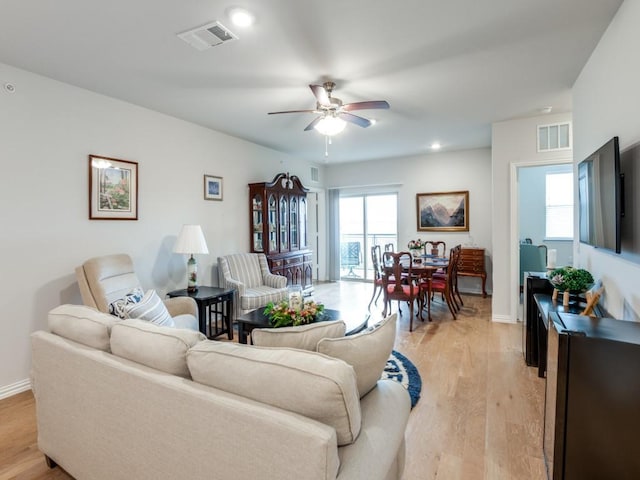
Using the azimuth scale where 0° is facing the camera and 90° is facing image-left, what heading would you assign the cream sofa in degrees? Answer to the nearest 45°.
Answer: approximately 225°

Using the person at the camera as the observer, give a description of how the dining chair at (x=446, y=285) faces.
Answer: facing away from the viewer and to the left of the viewer

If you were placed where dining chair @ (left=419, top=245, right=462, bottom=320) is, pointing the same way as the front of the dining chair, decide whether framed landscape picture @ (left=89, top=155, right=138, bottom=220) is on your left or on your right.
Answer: on your left

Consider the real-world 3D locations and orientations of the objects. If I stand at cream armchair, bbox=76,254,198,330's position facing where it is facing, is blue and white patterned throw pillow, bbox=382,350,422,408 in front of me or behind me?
in front

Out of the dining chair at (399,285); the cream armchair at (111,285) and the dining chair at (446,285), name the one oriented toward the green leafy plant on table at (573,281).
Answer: the cream armchair

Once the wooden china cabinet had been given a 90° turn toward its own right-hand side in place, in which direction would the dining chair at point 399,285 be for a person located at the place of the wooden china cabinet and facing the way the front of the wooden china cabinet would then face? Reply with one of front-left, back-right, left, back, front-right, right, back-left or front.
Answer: left

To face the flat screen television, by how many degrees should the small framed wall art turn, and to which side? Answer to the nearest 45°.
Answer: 0° — it already faces it

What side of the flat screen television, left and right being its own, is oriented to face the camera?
left

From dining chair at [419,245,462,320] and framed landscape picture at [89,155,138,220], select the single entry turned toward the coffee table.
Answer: the framed landscape picture

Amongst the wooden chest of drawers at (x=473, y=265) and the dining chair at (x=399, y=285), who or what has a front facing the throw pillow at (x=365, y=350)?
the wooden chest of drawers

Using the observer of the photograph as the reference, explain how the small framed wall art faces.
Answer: facing the viewer and to the right of the viewer

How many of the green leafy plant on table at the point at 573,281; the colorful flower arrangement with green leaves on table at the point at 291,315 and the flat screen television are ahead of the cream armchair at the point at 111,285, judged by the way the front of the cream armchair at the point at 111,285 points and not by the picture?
3

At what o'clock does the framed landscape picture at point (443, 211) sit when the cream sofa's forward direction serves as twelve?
The framed landscape picture is roughly at 12 o'clock from the cream sofa.

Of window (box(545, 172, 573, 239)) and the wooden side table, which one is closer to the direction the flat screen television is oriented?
the wooden side table

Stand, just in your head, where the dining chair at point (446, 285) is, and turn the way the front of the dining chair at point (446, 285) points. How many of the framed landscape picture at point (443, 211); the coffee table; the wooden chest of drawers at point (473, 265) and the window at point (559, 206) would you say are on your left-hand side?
1

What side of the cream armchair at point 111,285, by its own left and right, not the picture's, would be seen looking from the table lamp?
left

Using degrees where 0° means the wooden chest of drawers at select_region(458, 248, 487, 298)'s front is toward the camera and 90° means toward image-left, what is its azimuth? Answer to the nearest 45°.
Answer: approximately 0°
